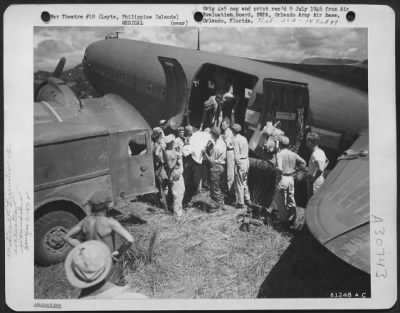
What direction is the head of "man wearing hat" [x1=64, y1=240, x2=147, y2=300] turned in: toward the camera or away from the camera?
away from the camera

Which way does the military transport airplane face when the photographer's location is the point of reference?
facing away from the viewer and to the left of the viewer

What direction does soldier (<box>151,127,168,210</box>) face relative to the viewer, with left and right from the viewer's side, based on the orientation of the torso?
facing to the right of the viewer

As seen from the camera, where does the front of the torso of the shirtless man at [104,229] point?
away from the camera

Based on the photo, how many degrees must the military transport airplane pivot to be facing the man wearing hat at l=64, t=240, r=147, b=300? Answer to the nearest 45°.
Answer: approximately 45° to its left

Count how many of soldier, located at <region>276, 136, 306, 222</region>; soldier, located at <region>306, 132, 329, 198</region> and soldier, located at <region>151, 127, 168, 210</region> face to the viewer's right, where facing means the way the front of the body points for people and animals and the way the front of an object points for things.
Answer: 1

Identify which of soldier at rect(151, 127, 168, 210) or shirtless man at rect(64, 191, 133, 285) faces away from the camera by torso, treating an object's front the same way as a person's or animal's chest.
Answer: the shirtless man

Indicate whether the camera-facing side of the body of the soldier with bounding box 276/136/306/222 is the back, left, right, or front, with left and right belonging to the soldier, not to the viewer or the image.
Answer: back
